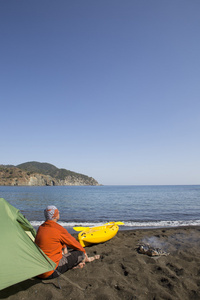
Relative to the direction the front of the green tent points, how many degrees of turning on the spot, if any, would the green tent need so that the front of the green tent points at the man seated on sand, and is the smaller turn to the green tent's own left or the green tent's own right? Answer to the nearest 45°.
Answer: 0° — it already faces them

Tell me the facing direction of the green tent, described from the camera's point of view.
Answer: facing away from the viewer and to the right of the viewer

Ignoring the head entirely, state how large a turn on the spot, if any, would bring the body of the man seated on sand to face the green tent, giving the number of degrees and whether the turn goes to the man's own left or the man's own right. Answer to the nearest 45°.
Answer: approximately 180°

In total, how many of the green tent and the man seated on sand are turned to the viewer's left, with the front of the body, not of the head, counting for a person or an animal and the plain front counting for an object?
0

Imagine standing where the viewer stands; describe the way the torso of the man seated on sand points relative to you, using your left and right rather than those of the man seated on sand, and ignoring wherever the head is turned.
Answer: facing away from the viewer and to the right of the viewer

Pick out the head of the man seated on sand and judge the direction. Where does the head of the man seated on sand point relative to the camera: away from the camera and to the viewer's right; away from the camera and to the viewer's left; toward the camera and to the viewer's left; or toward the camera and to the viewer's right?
away from the camera and to the viewer's right
